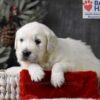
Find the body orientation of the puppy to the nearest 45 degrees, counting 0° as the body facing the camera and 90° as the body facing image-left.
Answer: approximately 45°
